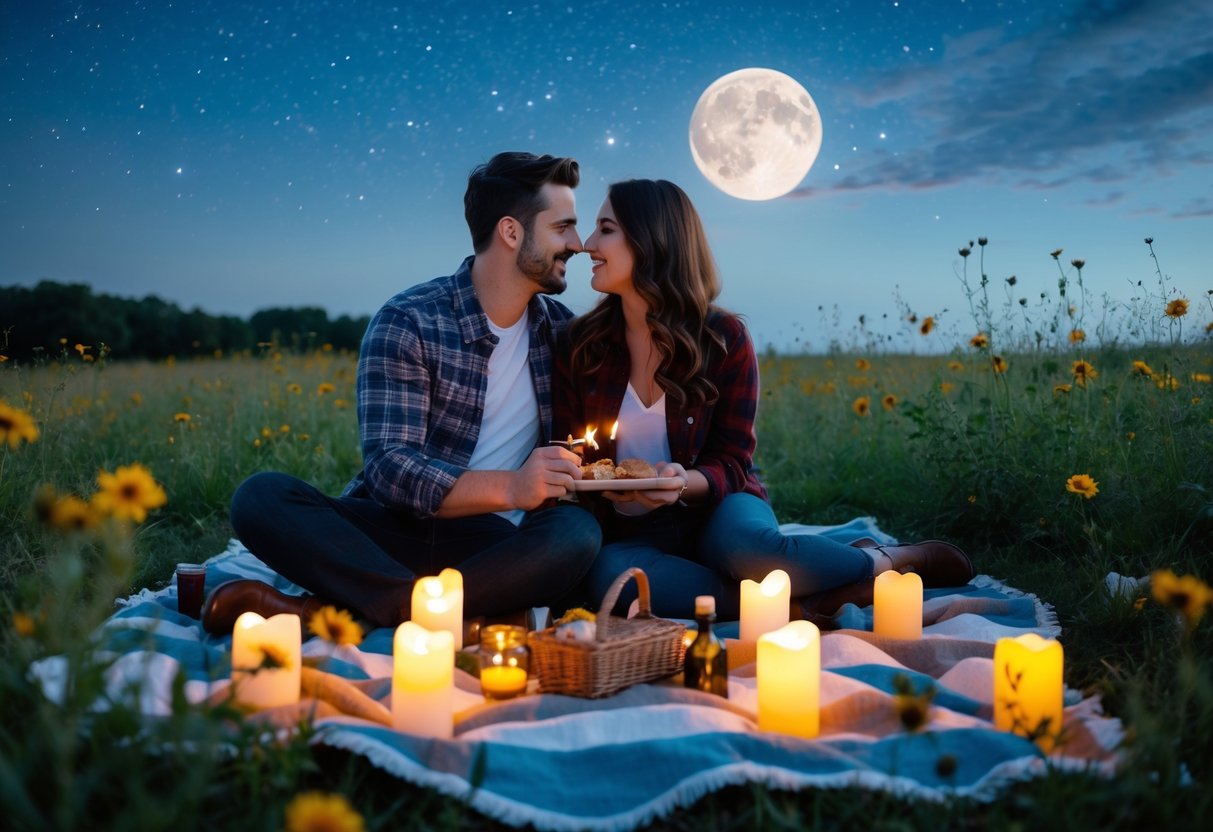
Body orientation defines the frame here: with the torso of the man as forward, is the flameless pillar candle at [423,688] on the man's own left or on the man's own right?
on the man's own right

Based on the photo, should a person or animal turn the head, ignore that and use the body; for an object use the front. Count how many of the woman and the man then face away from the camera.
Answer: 0

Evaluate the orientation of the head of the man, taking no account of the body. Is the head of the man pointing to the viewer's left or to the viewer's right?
to the viewer's right

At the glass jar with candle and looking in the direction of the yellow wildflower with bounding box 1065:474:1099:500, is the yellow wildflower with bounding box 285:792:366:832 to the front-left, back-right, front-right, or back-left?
back-right

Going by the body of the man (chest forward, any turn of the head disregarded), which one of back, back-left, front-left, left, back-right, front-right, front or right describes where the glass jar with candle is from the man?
front-right

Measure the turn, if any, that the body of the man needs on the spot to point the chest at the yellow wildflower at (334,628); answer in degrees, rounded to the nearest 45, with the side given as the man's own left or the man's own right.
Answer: approximately 45° to the man's own right

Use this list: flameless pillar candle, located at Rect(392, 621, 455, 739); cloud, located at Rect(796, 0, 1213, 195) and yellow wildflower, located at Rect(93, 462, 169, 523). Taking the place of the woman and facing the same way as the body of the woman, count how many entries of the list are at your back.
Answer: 1

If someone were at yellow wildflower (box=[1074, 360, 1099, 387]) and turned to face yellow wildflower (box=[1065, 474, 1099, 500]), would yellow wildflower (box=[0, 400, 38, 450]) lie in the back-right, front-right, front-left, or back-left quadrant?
front-right

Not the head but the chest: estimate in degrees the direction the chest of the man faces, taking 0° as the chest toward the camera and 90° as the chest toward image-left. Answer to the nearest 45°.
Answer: approximately 315°

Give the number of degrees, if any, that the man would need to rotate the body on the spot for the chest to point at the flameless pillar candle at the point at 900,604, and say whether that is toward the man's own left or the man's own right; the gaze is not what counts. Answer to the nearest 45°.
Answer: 0° — they already face it

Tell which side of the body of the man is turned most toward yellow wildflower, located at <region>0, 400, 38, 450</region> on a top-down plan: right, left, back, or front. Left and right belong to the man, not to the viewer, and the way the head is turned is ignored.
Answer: right

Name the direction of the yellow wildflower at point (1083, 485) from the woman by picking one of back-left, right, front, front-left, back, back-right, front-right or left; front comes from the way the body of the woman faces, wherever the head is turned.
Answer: back-left

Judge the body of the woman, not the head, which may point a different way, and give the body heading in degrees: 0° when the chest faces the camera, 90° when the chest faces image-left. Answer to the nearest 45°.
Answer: approximately 45°
